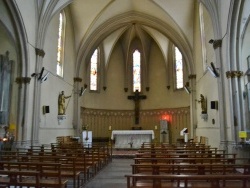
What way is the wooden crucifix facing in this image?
toward the camera

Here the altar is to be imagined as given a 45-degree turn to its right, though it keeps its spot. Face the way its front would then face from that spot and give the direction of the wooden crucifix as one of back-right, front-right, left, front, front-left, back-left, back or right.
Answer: back-right
